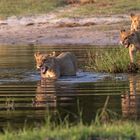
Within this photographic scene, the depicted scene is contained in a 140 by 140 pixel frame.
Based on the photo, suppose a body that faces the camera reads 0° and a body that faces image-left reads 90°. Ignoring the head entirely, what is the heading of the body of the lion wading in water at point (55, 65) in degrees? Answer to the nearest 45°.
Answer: approximately 45°

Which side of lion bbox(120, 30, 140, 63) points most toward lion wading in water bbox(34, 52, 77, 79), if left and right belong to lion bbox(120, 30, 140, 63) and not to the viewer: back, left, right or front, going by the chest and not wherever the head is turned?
front

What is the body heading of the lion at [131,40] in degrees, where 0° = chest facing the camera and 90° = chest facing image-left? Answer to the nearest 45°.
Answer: approximately 45°

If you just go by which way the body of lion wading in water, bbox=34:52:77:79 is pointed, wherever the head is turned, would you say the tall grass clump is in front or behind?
behind

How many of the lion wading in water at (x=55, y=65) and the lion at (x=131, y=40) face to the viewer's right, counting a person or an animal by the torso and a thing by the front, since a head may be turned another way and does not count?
0
